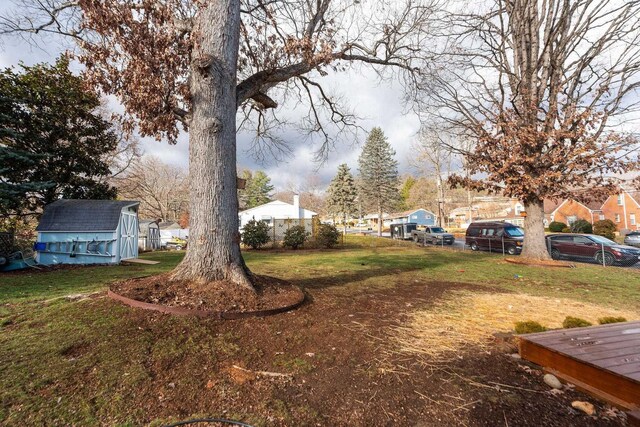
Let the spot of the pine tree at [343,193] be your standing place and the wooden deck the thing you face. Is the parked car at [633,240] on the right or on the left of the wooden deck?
left

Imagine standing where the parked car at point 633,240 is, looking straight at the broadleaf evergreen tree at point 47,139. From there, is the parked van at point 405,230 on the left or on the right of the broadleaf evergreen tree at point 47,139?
right

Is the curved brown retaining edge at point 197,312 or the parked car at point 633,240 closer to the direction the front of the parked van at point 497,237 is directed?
the curved brown retaining edge
